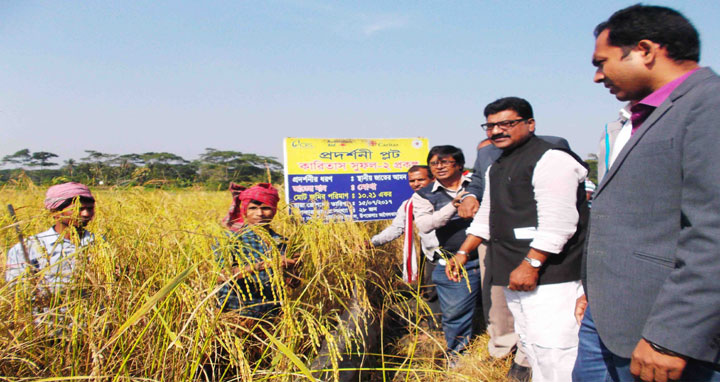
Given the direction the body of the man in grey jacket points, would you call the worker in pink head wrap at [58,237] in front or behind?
in front

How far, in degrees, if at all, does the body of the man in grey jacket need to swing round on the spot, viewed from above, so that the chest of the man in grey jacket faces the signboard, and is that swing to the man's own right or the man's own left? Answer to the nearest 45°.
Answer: approximately 45° to the man's own right

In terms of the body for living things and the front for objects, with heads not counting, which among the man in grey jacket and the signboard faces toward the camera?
the signboard

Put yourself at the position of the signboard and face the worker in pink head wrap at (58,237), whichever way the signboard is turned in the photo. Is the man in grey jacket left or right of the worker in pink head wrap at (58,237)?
left

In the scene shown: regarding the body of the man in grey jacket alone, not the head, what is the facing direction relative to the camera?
to the viewer's left

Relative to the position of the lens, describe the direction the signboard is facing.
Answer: facing the viewer

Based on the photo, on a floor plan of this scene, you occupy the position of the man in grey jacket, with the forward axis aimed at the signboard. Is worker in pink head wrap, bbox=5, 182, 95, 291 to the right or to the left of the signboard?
left

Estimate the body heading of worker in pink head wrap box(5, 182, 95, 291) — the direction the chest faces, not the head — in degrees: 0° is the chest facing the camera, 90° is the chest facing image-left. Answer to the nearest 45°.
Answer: approximately 315°

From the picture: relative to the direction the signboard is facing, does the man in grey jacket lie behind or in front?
in front

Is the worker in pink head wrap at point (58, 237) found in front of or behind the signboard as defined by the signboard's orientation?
in front

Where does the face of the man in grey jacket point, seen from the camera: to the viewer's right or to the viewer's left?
to the viewer's left

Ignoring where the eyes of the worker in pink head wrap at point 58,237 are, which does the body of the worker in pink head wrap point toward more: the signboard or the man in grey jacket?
the man in grey jacket
